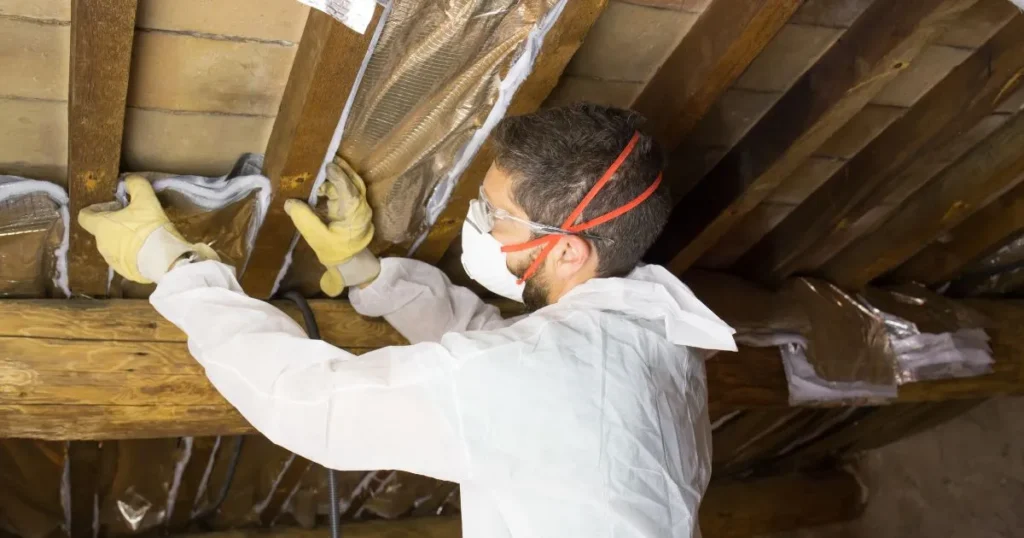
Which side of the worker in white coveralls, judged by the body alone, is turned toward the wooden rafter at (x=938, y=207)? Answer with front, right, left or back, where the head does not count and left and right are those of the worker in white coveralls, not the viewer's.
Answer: right

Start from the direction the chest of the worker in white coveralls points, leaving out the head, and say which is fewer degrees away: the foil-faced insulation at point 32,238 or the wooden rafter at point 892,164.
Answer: the foil-faced insulation

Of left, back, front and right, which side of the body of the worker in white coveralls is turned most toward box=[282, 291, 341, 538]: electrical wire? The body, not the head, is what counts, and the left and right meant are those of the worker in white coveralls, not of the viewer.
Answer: front

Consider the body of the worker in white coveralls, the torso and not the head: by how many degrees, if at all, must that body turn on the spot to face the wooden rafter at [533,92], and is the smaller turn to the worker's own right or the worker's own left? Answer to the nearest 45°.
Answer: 0° — they already face it

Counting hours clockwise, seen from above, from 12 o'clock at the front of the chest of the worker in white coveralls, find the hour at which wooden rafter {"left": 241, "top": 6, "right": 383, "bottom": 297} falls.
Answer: The wooden rafter is roughly at 11 o'clock from the worker in white coveralls.

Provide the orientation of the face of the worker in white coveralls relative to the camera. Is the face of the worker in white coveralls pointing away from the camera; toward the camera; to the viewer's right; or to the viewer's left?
to the viewer's left

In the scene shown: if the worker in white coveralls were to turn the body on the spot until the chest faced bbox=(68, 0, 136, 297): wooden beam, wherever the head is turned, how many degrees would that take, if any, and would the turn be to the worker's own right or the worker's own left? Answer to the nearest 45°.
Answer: approximately 45° to the worker's own left

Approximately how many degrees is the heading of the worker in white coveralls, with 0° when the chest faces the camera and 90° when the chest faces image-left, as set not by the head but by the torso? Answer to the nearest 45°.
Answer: approximately 135°

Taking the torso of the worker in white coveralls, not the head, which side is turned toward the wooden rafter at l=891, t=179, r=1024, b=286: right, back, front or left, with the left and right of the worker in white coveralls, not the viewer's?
right
